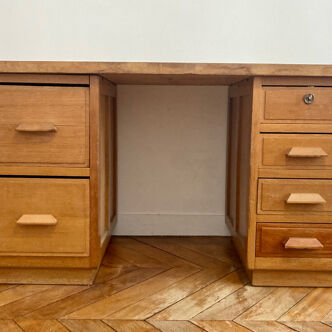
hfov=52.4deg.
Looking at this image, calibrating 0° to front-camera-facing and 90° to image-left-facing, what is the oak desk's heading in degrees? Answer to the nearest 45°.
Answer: approximately 0°
